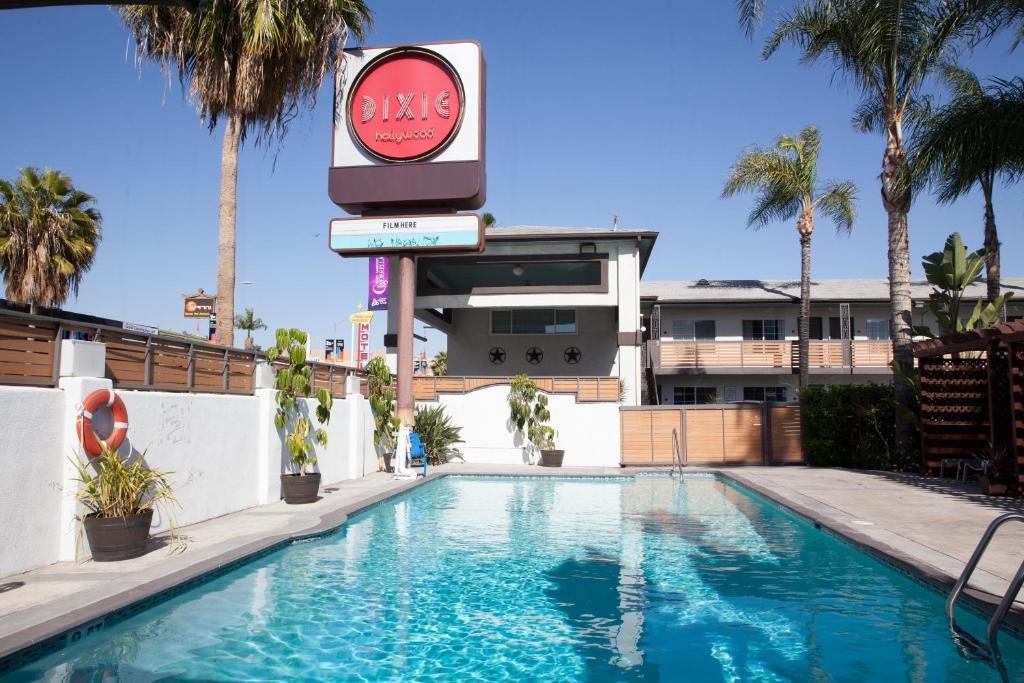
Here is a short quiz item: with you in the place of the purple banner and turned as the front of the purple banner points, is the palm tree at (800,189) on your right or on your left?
on your left

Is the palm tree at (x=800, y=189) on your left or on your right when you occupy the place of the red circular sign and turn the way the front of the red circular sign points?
on your left

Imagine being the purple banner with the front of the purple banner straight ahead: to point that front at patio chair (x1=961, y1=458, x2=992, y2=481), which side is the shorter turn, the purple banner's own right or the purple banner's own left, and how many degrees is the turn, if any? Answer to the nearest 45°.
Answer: approximately 45° to the purple banner's own left

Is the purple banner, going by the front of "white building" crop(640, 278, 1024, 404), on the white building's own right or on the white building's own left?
on the white building's own right

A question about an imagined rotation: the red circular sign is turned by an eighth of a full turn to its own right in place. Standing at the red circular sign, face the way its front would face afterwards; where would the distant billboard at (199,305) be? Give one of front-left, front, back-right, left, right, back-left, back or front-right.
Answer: right

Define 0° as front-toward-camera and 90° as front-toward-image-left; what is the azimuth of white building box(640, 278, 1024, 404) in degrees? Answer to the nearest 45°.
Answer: approximately 0°

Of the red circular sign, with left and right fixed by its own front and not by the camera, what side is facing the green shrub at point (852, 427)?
left

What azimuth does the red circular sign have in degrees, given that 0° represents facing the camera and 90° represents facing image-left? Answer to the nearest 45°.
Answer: approximately 0°
